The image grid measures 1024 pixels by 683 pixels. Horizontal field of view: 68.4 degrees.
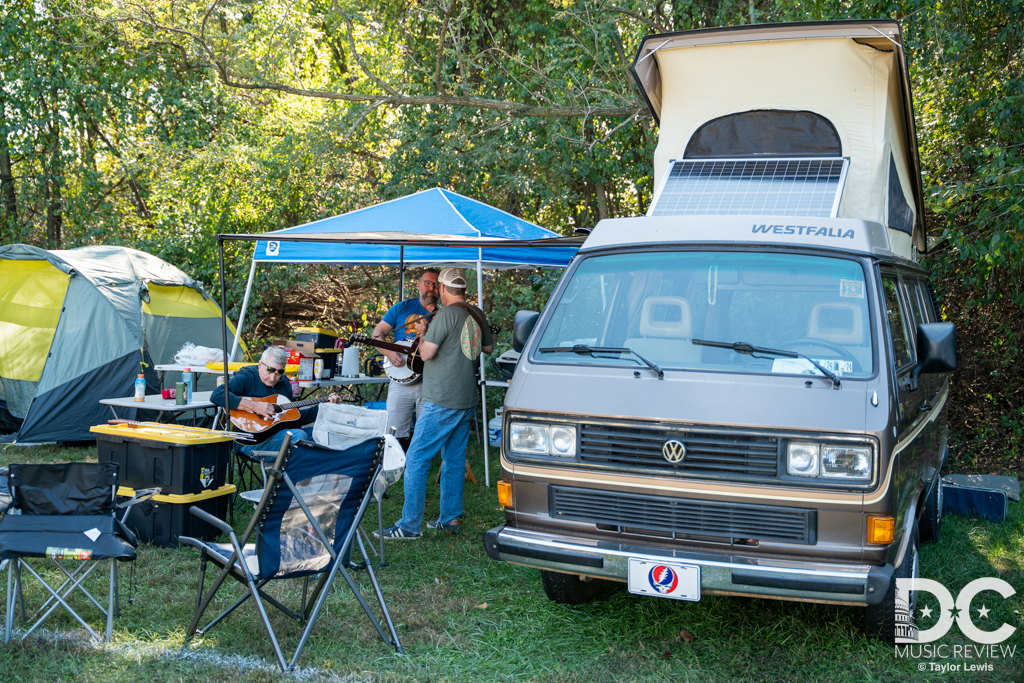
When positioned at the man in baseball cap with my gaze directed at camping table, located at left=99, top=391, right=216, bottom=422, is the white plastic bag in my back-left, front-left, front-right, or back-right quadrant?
front-right

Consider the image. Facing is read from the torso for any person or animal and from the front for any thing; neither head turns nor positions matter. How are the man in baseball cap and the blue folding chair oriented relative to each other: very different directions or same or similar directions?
same or similar directions

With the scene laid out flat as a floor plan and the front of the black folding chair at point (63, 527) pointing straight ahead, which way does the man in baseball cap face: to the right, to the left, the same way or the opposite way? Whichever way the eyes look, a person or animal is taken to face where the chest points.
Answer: the opposite way

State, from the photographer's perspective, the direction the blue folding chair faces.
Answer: facing away from the viewer and to the left of the viewer

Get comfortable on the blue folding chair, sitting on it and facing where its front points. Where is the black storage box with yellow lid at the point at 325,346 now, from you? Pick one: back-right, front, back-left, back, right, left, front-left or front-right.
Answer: front-right

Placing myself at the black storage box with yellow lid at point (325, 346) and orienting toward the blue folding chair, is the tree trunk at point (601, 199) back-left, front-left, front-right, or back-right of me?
back-left

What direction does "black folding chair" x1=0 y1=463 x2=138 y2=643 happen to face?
toward the camera

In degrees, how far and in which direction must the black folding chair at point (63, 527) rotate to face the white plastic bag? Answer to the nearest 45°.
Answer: approximately 180°

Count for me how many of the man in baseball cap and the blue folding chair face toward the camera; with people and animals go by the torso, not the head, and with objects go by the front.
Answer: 0

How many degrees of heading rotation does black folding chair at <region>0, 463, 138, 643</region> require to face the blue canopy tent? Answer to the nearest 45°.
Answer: approximately 135° to its left

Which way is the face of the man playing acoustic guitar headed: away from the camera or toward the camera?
toward the camera

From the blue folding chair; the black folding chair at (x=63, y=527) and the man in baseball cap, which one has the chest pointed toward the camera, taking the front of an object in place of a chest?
the black folding chair

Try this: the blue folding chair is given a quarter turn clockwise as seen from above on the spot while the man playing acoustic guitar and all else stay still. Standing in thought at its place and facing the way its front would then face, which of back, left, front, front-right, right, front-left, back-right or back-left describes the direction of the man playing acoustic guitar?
front-left
